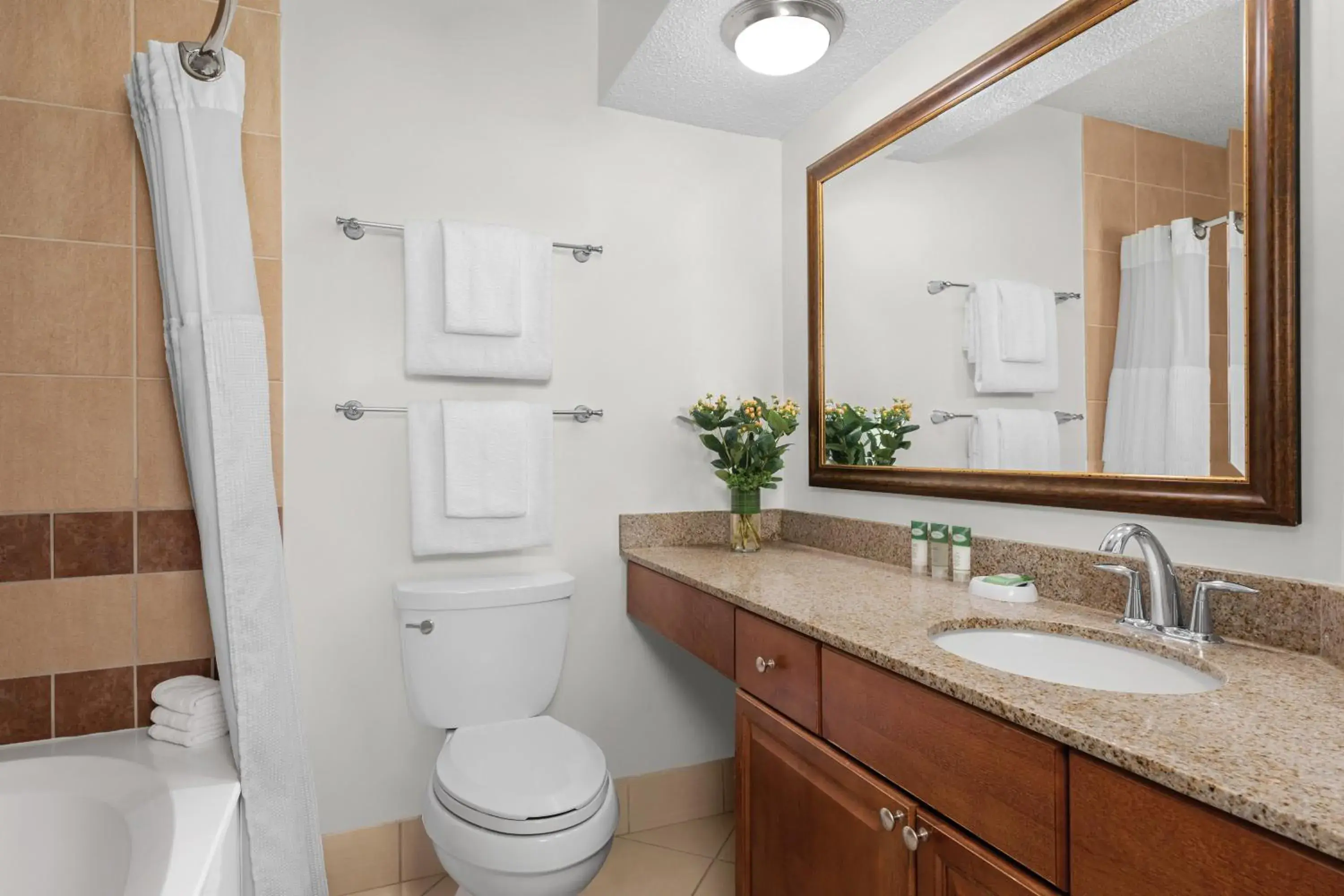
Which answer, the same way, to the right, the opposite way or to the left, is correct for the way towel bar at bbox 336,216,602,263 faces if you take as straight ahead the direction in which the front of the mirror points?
to the left

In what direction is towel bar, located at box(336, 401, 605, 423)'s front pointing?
toward the camera

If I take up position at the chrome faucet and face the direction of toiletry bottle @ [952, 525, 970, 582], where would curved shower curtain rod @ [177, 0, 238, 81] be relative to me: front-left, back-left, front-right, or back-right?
front-left

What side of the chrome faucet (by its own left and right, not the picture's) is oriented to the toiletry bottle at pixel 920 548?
right

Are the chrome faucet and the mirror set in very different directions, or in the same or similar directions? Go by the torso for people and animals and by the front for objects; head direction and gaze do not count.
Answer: same or similar directions

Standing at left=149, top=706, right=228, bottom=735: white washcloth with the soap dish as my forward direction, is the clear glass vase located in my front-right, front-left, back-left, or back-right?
front-left

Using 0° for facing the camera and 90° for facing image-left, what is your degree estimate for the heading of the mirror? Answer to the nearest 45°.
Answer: approximately 45°

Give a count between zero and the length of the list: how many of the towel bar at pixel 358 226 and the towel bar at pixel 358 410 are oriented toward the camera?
2

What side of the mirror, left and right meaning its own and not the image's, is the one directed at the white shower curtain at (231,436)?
front

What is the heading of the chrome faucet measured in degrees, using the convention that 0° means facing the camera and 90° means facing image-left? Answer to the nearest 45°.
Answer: approximately 45°

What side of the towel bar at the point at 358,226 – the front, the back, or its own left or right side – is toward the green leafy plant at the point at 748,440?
left
